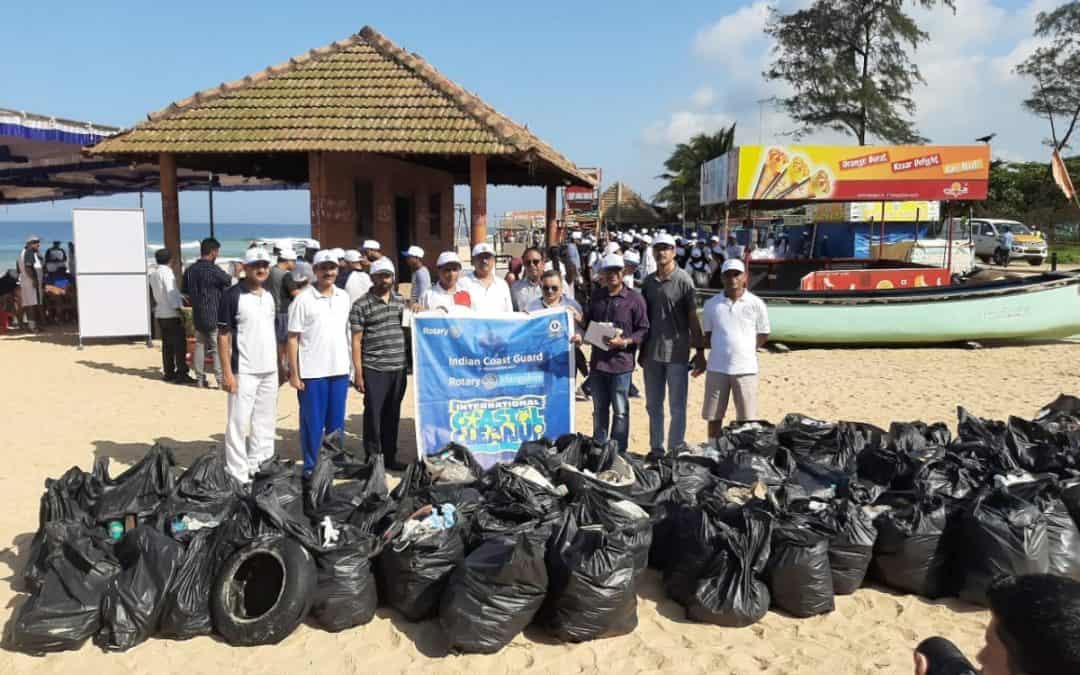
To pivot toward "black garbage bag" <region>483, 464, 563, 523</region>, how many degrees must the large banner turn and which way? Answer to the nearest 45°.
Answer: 0° — it already faces it

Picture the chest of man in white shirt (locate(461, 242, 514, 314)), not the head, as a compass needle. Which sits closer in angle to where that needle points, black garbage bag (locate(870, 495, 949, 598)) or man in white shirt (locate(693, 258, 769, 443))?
the black garbage bag

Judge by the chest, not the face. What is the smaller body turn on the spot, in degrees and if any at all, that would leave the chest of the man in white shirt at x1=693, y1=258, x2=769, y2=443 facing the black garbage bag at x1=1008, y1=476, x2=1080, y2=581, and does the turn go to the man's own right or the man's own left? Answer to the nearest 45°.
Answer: approximately 45° to the man's own left

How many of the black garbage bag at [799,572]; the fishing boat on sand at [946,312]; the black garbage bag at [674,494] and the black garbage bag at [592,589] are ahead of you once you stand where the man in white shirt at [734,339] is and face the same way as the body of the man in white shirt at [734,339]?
3

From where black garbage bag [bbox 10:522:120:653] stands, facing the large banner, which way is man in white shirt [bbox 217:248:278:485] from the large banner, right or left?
left

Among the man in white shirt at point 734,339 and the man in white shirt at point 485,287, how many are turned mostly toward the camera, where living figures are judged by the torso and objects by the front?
2

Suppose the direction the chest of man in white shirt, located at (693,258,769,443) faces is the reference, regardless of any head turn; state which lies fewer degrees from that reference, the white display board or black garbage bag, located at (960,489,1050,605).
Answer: the black garbage bag

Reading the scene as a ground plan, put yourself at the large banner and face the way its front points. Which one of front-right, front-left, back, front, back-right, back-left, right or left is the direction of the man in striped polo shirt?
right

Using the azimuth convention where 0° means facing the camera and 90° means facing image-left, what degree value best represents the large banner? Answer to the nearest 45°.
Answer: approximately 0°

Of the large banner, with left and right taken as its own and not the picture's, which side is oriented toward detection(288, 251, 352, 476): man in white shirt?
right

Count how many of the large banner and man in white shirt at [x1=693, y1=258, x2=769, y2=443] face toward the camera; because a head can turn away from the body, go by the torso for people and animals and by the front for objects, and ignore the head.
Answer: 2

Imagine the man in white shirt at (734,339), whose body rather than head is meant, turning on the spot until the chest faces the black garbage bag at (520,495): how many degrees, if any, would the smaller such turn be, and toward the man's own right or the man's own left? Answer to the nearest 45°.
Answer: approximately 45° to the man's own right

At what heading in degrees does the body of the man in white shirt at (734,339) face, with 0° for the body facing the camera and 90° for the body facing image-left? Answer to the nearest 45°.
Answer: approximately 0°

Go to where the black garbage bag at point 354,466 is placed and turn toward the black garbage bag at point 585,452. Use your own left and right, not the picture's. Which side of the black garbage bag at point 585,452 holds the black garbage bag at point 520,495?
right
